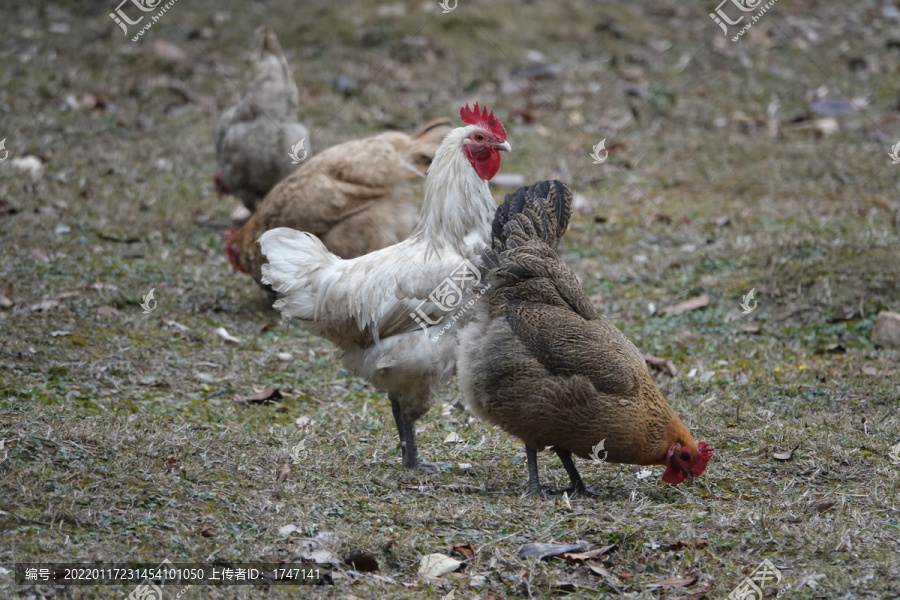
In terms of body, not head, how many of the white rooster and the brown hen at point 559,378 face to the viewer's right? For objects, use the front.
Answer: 2

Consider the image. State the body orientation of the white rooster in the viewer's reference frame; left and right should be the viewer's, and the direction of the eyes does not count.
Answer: facing to the right of the viewer

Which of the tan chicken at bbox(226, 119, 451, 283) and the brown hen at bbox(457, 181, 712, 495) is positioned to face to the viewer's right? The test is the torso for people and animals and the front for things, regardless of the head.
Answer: the brown hen

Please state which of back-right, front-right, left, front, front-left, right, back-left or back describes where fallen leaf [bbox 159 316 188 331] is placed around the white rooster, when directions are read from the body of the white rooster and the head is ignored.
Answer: back-left

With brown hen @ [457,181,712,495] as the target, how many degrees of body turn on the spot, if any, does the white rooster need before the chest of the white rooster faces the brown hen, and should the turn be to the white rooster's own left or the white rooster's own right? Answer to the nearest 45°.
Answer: approximately 45° to the white rooster's own right

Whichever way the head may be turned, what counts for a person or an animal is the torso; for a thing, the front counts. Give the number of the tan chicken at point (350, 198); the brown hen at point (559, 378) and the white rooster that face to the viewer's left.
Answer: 1

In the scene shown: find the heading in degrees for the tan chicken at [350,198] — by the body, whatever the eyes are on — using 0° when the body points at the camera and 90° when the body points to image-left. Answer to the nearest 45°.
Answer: approximately 90°

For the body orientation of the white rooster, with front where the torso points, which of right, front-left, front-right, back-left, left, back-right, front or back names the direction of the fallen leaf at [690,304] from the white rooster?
front-left

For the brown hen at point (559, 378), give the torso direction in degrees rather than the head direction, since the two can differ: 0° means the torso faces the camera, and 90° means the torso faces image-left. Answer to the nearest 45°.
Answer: approximately 270°

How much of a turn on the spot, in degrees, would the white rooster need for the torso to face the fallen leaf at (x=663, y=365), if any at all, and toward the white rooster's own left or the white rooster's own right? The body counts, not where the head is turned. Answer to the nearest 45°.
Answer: approximately 45° to the white rooster's own left

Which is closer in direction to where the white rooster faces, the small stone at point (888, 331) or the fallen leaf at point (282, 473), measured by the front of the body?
the small stone

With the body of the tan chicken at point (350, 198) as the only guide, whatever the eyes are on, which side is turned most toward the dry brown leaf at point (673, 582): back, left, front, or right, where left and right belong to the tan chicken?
left
